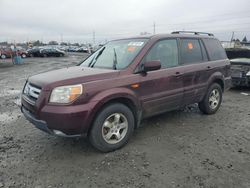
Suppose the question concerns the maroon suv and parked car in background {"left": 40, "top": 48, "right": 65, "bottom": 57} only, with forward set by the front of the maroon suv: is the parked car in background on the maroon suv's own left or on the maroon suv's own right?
on the maroon suv's own right

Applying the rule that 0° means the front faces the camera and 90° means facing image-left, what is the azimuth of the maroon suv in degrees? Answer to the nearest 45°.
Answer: approximately 45°

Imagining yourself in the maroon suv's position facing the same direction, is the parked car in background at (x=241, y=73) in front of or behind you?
behind
